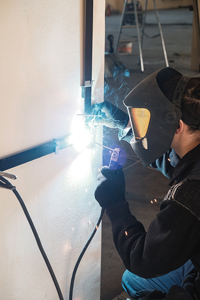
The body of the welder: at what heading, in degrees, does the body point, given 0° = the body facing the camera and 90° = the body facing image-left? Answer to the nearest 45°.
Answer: approximately 90°
